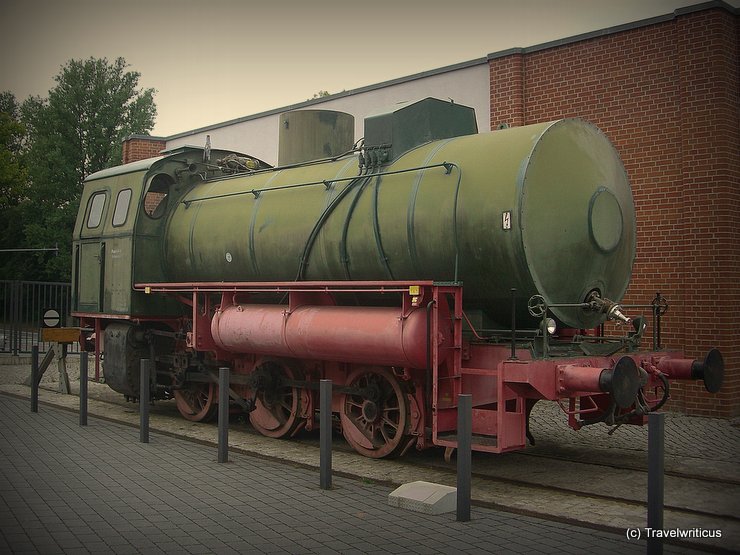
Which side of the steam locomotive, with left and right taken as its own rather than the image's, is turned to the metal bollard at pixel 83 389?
back

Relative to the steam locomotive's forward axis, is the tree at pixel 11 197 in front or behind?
behind

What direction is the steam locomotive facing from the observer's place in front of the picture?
facing the viewer and to the right of the viewer

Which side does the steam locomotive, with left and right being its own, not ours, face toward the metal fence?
back

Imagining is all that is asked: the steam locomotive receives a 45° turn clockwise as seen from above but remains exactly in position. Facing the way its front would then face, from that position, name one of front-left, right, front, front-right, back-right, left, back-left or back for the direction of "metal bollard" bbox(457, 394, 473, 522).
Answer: front

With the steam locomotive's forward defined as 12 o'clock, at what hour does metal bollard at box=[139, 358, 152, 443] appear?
The metal bollard is roughly at 5 o'clock from the steam locomotive.

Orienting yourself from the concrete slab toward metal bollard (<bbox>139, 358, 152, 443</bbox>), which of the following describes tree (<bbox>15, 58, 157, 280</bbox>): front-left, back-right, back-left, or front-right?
front-right
